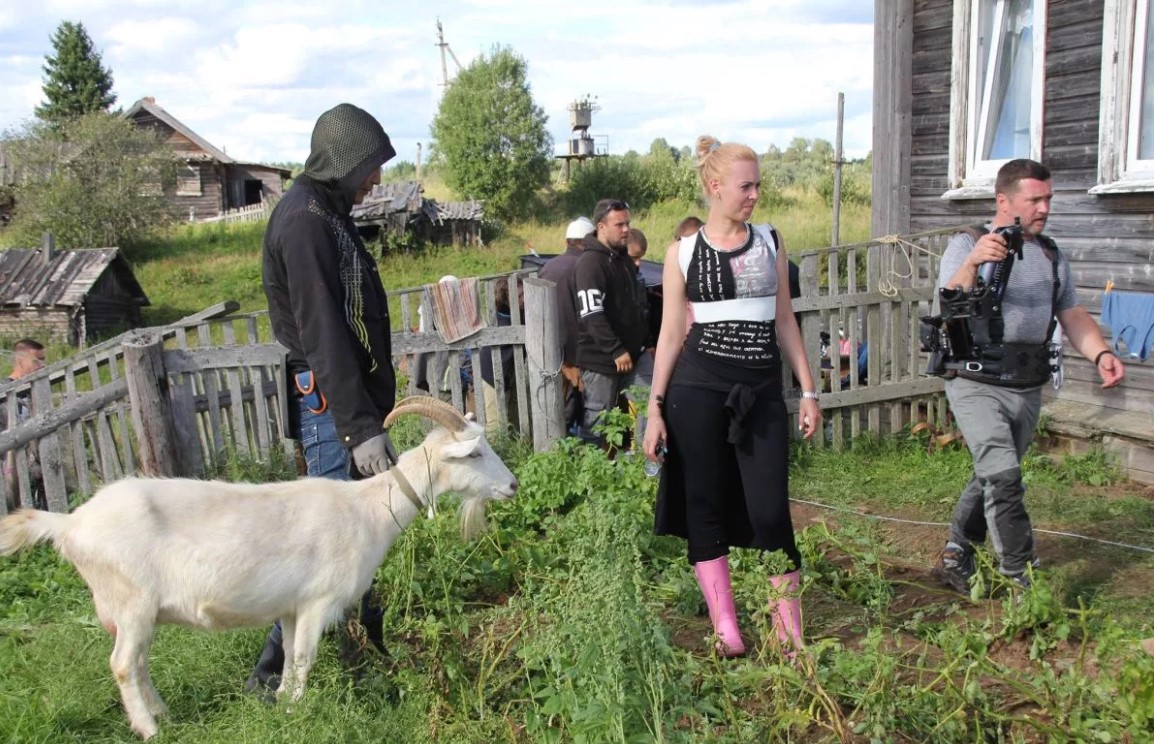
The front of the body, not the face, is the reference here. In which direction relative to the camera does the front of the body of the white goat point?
to the viewer's right

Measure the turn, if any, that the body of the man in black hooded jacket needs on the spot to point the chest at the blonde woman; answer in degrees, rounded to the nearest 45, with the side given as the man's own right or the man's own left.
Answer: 0° — they already face them

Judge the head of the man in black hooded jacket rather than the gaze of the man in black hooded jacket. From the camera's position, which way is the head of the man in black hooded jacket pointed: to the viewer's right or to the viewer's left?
to the viewer's right

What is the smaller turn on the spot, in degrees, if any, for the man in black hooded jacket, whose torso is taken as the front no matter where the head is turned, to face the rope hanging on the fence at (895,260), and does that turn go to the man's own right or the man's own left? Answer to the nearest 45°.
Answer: approximately 45° to the man's own left

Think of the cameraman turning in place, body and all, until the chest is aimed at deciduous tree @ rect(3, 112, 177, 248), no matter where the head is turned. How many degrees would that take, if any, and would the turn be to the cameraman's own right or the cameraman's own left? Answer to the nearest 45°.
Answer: approximately 180°

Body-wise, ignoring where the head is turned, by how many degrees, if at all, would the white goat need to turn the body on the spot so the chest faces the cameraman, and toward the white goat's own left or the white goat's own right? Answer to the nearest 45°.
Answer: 0° — it already faces them

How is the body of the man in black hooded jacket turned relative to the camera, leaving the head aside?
to the viewer's right

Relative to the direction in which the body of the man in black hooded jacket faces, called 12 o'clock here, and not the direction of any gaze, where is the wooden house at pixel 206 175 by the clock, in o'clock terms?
The wooden house is roughly at 9 o'clock from the man in black hooded jacket.

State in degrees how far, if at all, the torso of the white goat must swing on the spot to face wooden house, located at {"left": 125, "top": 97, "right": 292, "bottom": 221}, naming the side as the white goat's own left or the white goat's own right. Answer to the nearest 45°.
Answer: approximately 90° to the white goat's own left

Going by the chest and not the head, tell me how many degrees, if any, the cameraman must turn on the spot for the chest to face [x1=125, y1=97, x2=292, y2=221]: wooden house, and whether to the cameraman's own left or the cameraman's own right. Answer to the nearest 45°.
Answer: approximately 180°
